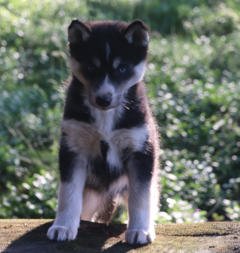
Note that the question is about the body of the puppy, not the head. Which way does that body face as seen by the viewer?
toward the camera
